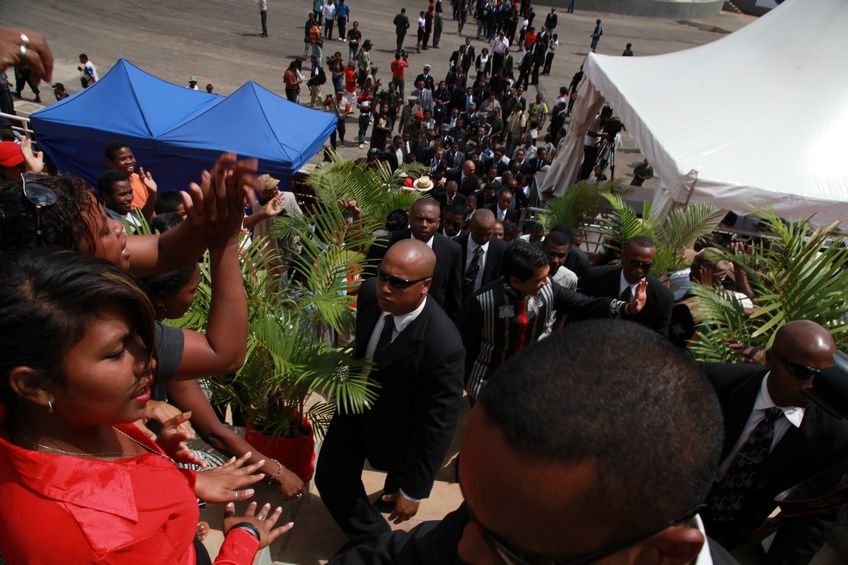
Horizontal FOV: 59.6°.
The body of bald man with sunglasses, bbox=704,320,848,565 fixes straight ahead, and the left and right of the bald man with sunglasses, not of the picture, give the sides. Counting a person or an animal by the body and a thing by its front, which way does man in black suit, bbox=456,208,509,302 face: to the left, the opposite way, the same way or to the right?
the same way

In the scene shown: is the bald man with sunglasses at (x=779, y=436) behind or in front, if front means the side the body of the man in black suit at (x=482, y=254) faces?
in front

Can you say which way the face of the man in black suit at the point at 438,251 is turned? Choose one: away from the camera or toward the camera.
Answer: toward the camera

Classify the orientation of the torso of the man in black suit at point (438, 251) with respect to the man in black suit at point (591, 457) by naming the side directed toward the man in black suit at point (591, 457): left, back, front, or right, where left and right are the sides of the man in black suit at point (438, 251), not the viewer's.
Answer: front

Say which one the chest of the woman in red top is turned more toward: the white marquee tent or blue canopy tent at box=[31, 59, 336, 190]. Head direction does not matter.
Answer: the white marquee tent

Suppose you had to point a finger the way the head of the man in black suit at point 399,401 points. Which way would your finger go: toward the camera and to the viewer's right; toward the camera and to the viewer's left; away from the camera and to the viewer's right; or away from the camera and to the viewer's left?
toward the camera and to the viewer's left

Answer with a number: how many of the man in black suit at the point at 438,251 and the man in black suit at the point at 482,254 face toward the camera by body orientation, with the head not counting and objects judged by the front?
2

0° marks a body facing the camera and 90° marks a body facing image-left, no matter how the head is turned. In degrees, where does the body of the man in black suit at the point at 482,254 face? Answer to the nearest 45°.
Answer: approximately 0°

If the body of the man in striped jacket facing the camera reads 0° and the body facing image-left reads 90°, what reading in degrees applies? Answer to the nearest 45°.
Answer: approximately 315°

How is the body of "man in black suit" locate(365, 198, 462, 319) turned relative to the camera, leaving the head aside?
toward the camera

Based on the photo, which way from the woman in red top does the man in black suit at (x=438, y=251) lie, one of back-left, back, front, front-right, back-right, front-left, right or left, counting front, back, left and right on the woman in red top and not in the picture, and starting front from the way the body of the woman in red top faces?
left

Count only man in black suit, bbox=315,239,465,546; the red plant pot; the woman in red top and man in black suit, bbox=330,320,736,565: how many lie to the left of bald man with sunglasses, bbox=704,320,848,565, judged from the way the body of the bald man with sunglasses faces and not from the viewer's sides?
0

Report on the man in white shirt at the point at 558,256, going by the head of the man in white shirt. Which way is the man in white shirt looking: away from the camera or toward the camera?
toward the camera

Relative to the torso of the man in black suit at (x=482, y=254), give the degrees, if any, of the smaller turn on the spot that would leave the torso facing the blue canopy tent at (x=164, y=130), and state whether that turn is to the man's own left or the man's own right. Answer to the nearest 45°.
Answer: approximately 135° to the man's own right

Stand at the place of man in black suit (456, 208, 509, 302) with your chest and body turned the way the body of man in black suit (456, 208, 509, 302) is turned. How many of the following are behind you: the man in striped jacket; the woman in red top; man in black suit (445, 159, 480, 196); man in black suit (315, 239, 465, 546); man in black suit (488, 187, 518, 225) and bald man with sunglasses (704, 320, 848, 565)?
2

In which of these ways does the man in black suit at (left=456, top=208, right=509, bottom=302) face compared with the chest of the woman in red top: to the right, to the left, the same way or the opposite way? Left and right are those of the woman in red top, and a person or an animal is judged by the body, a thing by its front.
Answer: to the right

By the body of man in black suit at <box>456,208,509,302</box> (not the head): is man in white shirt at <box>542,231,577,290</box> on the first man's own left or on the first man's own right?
on the first man's own left
